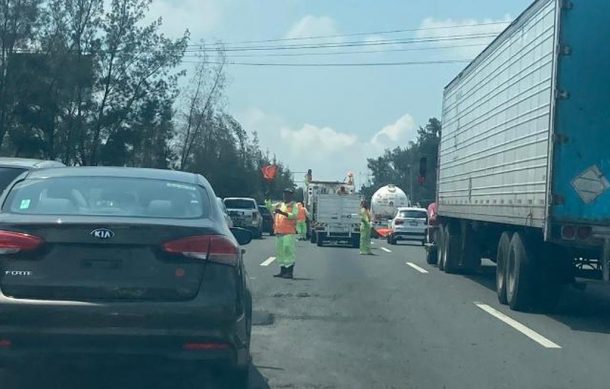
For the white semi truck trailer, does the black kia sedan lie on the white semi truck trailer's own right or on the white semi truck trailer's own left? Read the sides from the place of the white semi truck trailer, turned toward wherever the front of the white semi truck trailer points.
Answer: on the white semi truck trailer's own left

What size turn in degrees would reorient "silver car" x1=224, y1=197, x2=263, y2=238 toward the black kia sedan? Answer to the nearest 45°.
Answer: approximately 180°

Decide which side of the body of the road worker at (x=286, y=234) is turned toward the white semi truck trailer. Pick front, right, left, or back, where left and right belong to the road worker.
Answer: left

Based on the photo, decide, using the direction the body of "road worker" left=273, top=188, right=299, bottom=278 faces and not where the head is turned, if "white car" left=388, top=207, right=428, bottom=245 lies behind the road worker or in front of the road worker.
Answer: behind

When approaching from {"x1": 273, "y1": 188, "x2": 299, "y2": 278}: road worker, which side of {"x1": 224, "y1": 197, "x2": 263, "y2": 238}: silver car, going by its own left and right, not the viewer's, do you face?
back

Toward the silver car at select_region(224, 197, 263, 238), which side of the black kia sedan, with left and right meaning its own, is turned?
front

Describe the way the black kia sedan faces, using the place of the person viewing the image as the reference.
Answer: facing away from the viewer

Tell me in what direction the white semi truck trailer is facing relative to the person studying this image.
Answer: facing away from the viewer and to the left of the viewer

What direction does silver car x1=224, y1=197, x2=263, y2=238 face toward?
away from the camera

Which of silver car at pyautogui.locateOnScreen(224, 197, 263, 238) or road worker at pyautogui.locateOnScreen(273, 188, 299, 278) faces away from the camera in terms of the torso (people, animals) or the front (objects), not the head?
the silver car

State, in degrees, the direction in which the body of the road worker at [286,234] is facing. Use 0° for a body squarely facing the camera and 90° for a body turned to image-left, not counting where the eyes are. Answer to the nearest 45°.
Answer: approximately 45°
